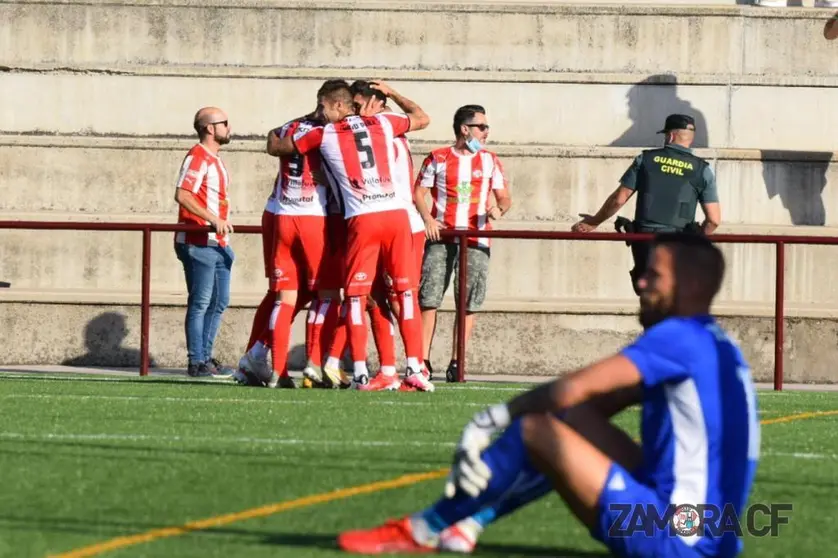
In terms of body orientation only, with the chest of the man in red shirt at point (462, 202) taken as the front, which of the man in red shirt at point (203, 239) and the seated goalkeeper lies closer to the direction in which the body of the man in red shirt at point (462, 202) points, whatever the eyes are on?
the seated goalkeeper

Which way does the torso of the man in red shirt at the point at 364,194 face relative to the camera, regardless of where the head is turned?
away from the camera

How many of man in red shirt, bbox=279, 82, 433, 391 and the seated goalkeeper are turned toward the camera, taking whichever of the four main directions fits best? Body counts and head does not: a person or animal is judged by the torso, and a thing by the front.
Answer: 0

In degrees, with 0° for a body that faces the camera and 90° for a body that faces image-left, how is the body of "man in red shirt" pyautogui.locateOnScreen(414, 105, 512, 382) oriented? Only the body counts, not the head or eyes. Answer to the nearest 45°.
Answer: approximately 0°

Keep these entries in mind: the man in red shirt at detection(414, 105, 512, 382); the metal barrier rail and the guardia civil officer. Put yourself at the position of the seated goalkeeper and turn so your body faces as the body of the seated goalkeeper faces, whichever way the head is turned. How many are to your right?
3

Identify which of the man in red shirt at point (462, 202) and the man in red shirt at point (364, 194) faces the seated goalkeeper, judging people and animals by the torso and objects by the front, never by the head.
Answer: the man in red shirt at point (462, 202)

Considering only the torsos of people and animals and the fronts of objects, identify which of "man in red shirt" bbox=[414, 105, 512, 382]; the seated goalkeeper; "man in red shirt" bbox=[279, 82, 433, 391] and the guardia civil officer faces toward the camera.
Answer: "man in red shirt" bbox=[414, 105, 512, 382]

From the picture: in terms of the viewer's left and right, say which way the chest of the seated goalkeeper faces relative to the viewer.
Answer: facing to the left of the viewer

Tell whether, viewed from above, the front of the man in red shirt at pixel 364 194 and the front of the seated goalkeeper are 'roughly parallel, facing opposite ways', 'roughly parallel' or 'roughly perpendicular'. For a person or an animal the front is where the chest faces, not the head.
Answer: roughly perpendicular

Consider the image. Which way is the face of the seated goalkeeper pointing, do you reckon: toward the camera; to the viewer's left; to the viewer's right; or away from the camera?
to the viewer's left

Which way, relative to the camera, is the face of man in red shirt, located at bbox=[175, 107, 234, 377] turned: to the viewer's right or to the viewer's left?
to the viewer's right
